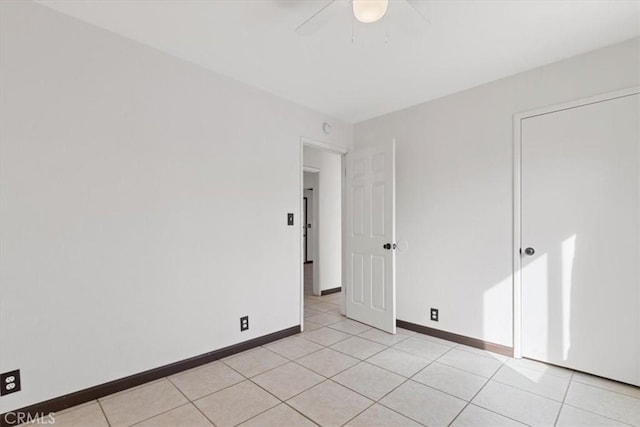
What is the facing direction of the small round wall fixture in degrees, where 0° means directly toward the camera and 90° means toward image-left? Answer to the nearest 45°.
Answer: approximately 315°

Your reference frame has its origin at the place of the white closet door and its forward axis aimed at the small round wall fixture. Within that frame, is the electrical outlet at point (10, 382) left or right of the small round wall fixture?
left

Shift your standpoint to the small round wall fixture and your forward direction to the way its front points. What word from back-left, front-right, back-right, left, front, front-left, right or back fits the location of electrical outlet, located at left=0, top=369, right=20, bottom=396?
right

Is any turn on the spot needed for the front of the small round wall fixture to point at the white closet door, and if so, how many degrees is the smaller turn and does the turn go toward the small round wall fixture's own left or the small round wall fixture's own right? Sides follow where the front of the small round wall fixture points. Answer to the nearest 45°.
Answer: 0° — it already faces it
